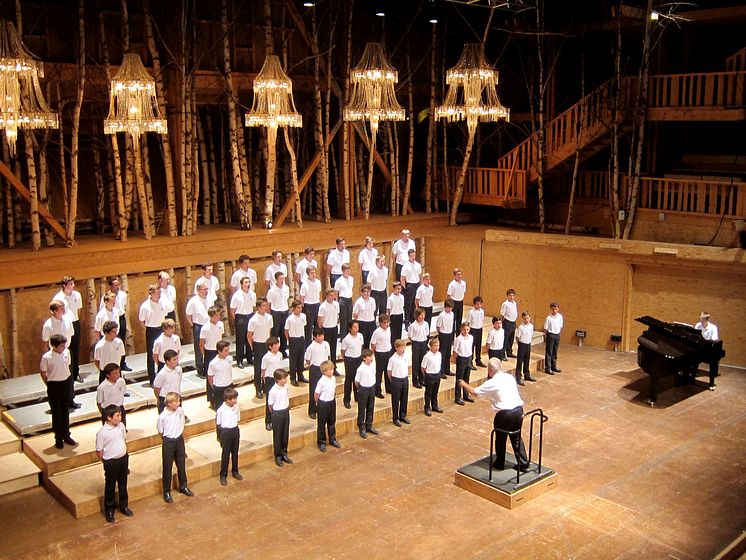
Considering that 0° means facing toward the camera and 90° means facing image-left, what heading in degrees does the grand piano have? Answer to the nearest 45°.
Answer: approximately 225°

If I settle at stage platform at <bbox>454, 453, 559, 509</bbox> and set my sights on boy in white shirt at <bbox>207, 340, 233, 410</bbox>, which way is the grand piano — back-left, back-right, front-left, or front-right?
back-right

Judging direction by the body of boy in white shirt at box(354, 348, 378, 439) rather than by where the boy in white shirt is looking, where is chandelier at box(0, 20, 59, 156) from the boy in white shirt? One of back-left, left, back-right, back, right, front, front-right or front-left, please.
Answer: back-right

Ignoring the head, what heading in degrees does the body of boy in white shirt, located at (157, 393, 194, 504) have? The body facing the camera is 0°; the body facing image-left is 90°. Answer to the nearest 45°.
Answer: approximately 315°

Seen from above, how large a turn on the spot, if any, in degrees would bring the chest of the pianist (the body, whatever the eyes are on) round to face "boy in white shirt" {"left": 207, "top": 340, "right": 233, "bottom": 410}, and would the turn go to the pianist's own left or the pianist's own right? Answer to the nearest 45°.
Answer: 0° — they already face them

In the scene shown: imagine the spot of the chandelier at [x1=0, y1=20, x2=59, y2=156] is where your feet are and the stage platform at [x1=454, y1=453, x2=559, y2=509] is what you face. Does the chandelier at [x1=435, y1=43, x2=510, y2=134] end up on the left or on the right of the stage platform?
left

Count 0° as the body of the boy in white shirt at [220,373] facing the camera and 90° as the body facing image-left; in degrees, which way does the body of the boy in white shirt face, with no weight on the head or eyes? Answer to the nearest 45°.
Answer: approximately 315°

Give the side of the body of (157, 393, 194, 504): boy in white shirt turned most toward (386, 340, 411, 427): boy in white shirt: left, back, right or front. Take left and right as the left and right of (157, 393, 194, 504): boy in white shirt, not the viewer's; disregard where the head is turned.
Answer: left

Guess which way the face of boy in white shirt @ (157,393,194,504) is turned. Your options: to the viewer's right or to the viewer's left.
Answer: to the viewer's right
